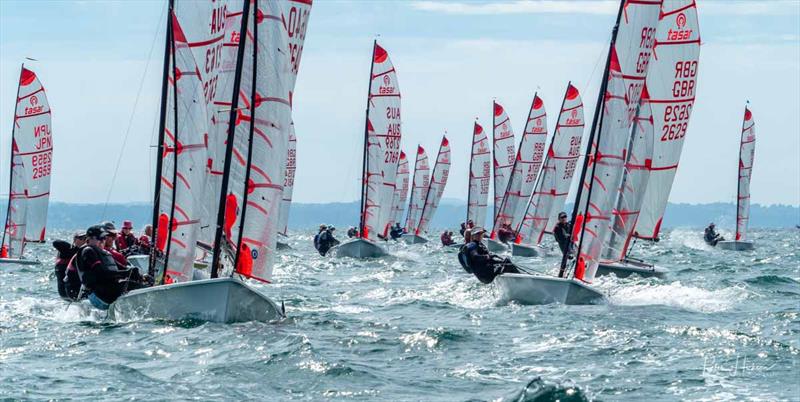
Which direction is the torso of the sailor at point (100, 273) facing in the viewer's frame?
to the viewer's right

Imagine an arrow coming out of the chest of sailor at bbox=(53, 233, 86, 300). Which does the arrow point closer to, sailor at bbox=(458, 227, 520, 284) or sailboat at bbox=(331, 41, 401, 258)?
the sailor

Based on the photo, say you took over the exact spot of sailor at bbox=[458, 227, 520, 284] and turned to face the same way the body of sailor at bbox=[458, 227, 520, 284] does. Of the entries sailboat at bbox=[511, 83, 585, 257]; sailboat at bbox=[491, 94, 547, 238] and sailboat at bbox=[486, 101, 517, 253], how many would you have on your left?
3

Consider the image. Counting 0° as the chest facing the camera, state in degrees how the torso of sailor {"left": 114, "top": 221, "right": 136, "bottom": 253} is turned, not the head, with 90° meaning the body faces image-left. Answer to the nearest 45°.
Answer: approximately 315°

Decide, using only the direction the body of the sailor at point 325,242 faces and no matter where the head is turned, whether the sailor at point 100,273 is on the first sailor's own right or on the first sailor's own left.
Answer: on the first sailor's own right

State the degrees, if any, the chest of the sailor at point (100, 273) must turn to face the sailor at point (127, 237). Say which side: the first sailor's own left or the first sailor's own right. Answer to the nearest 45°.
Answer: approximately 90° to the first sailor's own left

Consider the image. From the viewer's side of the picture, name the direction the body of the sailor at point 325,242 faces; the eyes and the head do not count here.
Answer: to the viewer's right
